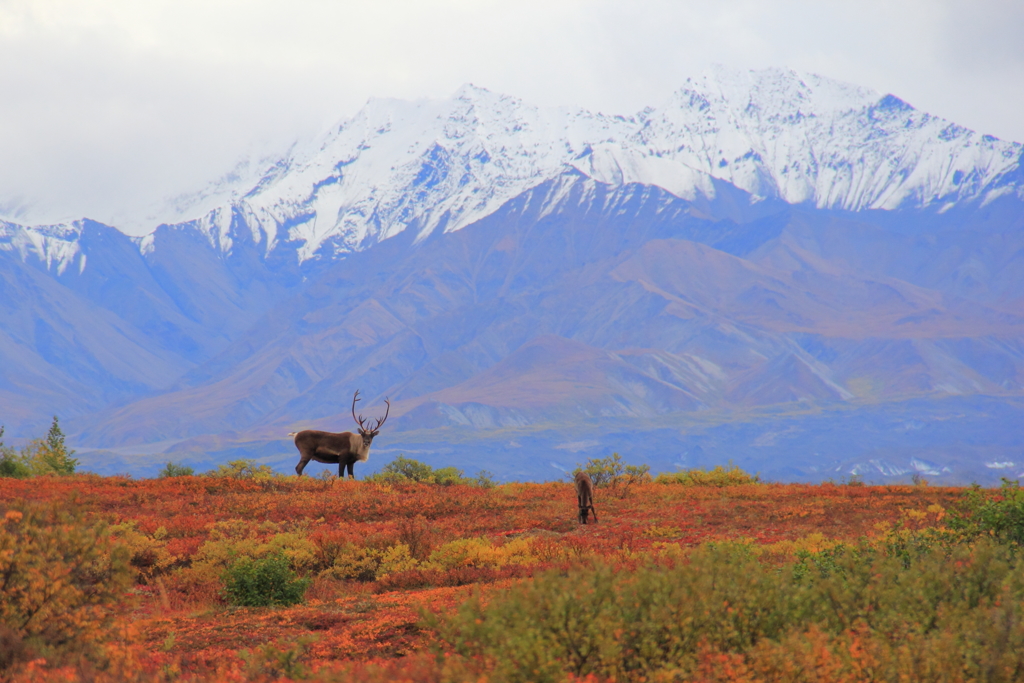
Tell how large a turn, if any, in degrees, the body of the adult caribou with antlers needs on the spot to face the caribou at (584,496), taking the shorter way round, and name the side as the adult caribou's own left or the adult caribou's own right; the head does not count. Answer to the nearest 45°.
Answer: approximately 90° to the adult caribou's own right

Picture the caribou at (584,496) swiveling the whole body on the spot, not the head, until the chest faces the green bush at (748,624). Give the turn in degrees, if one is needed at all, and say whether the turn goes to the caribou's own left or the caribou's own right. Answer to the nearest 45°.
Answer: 0° — it already faces it

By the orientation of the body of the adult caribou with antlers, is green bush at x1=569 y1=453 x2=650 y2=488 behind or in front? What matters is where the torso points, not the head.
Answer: in front

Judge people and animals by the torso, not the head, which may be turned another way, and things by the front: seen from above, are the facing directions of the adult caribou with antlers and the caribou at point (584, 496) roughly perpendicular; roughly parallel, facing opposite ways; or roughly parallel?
roughly perpendicular

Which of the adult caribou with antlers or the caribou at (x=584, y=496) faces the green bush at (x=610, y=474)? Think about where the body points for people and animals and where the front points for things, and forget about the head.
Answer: the adult caribou with antlers

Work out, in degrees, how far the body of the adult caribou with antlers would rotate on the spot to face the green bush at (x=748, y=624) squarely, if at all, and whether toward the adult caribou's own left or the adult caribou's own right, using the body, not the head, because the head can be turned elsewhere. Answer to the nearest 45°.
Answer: approximately 90° to the adult caribou's own right

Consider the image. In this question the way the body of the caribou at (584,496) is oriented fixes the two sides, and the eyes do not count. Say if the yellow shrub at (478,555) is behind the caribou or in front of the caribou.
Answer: in front

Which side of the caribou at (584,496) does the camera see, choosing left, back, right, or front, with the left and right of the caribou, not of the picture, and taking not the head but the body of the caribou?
front

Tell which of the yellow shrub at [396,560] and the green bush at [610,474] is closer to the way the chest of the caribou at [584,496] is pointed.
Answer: the yellow shrub

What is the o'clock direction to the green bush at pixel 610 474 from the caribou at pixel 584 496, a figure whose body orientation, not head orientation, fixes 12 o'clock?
The green bush is roughly at 6 o'clock from the caribou.

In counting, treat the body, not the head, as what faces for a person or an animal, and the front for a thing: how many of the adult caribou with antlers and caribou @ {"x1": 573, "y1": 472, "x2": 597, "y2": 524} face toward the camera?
1

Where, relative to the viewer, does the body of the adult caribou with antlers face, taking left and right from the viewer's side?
facing to the right of the viewer

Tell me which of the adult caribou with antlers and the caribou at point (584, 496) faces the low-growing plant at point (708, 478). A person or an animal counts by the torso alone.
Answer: the adult caribou with antlers

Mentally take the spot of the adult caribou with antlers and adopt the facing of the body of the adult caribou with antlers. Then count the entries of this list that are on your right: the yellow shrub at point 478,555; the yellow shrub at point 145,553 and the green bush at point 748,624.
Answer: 3

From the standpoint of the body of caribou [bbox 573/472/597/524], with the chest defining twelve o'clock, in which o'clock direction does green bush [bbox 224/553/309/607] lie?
The green bush is roughly at 1 o'clock from the caribou.

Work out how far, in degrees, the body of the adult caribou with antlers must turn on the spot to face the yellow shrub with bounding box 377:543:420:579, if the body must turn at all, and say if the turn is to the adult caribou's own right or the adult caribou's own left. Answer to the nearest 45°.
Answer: approximately 90° to the adult caribou's own right
